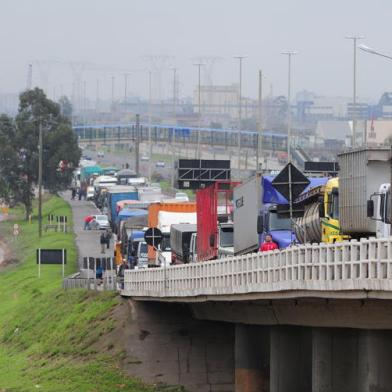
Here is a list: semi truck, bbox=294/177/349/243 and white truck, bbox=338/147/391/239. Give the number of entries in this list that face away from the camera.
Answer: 0

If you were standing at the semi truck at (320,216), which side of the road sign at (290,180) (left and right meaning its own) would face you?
front

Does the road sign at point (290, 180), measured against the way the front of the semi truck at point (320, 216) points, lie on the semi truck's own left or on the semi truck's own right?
on the semi truck's own right

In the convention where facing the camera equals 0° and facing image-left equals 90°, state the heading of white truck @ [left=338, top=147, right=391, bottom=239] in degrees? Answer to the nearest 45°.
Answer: approximately 315°
